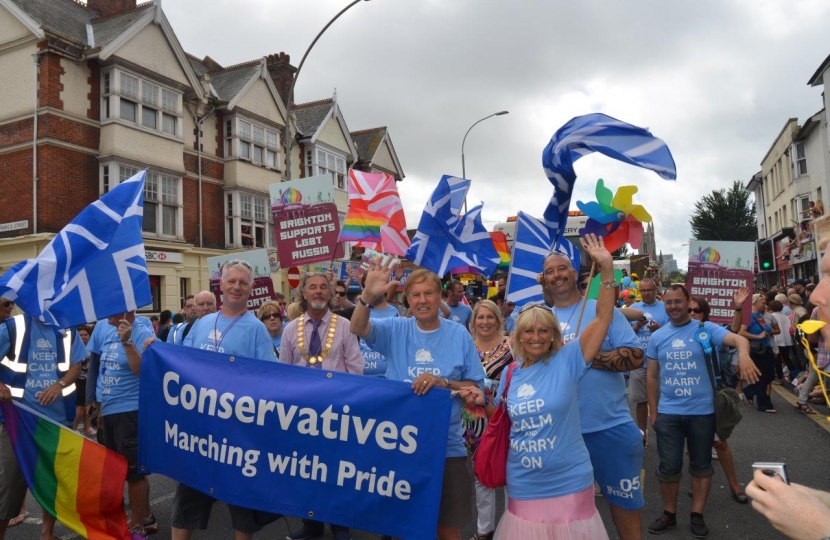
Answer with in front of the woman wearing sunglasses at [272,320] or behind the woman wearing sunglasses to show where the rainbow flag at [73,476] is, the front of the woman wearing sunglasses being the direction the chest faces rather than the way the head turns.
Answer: in front

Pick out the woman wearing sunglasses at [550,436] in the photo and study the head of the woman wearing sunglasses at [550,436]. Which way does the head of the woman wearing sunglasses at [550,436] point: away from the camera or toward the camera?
toward the camera

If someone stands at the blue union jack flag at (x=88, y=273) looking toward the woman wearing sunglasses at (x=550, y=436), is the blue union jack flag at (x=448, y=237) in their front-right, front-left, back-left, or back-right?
front-left

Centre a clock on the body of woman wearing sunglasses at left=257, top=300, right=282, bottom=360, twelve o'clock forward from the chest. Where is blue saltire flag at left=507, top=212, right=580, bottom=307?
The blue saltire flag is roughly at 10 o'clock from the woman wearing sunglasses.

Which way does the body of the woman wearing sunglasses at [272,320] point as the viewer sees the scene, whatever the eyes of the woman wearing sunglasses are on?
toward the camera

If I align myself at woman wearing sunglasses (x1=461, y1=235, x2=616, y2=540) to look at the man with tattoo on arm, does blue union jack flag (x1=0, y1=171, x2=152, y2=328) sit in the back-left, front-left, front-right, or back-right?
back-left

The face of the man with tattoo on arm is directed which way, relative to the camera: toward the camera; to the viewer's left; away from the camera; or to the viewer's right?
toward the camera

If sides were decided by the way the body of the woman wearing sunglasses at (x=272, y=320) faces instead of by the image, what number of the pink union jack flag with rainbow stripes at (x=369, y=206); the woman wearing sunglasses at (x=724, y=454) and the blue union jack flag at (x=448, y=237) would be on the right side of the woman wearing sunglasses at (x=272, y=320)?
0

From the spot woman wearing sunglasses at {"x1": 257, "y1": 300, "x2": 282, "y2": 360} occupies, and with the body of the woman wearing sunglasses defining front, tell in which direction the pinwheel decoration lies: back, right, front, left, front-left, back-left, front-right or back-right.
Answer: front-left

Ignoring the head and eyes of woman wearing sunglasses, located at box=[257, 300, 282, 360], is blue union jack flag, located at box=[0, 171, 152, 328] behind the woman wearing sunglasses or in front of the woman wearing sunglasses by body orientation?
in front

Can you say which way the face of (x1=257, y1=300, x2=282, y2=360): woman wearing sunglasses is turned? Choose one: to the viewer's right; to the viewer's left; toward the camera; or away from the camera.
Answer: toward the camera

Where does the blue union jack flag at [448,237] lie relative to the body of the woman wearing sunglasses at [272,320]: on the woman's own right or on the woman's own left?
on the woman's own left

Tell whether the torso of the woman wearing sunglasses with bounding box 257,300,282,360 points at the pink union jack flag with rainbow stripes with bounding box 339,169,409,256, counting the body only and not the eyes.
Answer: no

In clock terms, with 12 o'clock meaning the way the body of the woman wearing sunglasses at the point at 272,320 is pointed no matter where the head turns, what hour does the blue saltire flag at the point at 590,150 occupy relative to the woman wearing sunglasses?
The blue saltire flag is roughly at 11 o'clock from the woman wearing sunglasses.

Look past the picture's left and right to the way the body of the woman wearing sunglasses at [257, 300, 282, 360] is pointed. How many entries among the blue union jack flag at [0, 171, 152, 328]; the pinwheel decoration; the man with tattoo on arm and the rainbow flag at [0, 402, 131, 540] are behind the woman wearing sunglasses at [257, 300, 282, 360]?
0

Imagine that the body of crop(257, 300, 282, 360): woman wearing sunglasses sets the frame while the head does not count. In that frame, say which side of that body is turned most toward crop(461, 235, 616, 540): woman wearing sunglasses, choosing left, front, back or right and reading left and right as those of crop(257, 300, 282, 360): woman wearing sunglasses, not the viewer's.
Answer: front

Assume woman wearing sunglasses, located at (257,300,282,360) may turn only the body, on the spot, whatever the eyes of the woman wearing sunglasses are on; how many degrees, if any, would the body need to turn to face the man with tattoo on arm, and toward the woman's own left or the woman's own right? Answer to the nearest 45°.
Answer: approximately 45° to the woman's own left
